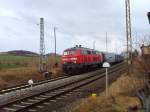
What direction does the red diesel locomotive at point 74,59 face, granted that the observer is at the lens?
facing the viewer and to the left of the viewer
